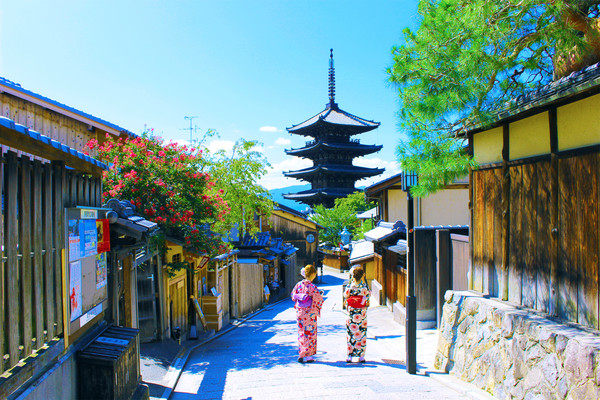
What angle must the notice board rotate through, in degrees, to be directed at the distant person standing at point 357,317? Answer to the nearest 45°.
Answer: approximately 45° to its left

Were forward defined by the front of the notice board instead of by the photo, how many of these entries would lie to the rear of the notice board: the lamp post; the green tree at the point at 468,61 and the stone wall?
0

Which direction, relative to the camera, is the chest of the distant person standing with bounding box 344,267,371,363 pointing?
away from the camera

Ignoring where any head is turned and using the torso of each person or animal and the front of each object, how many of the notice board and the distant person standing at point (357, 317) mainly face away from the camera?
1

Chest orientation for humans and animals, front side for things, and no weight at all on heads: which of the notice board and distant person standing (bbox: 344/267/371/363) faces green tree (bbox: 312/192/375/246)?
the distant person standing

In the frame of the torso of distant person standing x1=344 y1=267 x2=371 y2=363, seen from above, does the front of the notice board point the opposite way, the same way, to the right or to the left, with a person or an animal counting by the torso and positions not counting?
to the right

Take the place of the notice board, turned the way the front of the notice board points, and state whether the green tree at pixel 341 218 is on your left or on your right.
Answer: on your left

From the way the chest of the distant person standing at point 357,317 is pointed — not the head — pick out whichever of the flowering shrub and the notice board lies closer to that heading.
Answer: the flowering shrub

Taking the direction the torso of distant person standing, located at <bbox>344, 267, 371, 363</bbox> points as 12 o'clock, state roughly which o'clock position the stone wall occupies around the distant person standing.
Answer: The stone wall is roughly at 5 o'clock from the distant person standing.

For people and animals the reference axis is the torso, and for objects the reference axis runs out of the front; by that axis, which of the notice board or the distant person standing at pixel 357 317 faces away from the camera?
the distant person standing

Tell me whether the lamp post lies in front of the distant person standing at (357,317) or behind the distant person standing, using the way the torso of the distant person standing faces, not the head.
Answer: behind

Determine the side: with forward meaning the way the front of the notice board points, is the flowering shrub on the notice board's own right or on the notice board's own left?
on the notice board's own left

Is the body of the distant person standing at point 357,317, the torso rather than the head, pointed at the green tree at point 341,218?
yes

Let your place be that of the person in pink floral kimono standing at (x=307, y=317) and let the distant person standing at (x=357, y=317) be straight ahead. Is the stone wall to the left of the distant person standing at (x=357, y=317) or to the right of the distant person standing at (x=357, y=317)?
right

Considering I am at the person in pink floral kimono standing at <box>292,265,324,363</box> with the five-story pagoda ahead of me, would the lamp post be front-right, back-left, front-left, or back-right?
back-right

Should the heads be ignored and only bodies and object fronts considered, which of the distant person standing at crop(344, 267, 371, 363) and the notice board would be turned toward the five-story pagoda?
the distant person standing
